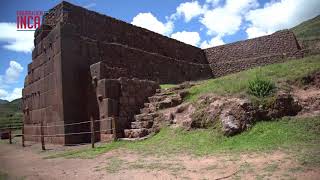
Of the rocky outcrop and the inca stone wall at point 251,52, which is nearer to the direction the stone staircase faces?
the rocky outcrop

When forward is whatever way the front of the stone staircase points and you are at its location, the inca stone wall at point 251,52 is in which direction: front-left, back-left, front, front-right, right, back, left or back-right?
back

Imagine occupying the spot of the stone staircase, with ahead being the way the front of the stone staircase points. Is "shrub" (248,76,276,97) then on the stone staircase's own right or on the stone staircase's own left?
on the stone staircase's own left

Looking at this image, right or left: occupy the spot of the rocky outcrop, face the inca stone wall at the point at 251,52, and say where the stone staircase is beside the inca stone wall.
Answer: left
